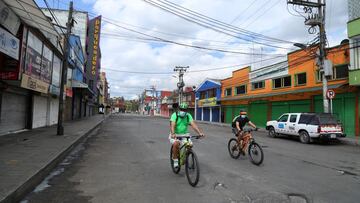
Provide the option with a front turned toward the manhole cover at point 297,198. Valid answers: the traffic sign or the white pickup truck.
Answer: the traffic sign

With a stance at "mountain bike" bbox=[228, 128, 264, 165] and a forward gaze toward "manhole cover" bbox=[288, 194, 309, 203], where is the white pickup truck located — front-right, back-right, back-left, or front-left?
back-left

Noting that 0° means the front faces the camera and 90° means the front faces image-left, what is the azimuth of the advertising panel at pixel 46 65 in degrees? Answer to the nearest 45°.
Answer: approximately 315°

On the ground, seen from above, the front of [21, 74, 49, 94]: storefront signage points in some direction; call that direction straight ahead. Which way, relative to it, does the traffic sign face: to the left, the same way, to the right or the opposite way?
to the right

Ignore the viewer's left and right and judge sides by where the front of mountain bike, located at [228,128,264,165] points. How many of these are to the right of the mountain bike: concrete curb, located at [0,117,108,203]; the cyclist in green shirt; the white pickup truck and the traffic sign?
2

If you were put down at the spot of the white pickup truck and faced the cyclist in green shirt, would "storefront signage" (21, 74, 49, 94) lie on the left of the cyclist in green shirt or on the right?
right

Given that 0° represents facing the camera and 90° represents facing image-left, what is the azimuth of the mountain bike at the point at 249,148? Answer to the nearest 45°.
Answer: approximately 315°

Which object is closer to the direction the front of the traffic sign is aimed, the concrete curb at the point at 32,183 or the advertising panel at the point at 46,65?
the concrete curb

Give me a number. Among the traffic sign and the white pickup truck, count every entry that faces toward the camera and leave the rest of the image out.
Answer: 1

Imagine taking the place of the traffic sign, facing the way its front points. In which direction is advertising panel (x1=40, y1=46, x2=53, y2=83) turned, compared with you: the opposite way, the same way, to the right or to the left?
to the left
